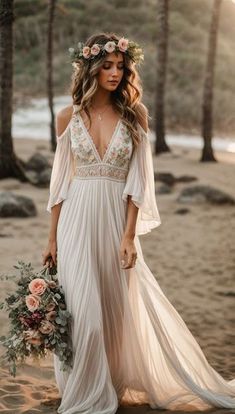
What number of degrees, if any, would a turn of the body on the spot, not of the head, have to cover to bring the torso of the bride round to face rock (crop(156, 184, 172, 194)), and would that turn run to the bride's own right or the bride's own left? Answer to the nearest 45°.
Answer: approximately 180°

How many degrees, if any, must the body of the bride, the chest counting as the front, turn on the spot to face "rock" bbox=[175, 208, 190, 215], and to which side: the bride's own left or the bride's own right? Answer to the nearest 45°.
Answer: approximately 180°

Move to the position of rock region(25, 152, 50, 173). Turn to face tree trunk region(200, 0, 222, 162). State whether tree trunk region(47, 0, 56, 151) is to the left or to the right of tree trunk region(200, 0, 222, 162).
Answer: left

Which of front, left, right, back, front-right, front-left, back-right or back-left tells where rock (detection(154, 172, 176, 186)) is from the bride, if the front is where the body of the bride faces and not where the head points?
back

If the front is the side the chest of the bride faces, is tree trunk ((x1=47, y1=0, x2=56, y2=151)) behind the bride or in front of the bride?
behind

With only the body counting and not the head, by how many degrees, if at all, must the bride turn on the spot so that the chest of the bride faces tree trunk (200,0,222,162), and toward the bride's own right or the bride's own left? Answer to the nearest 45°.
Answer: approximately 180°

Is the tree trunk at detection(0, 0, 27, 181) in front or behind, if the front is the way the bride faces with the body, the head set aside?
behind

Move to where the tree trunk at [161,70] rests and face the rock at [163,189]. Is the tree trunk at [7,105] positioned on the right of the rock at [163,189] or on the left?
right

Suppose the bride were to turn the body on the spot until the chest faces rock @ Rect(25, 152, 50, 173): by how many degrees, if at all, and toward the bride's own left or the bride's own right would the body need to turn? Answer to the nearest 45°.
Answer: approximately 180°

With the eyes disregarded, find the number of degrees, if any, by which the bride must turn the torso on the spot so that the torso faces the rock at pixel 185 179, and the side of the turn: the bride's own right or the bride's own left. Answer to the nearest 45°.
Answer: approximately 180°

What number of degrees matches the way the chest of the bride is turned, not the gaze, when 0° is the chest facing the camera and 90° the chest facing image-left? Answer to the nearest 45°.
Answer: approximately 0°
